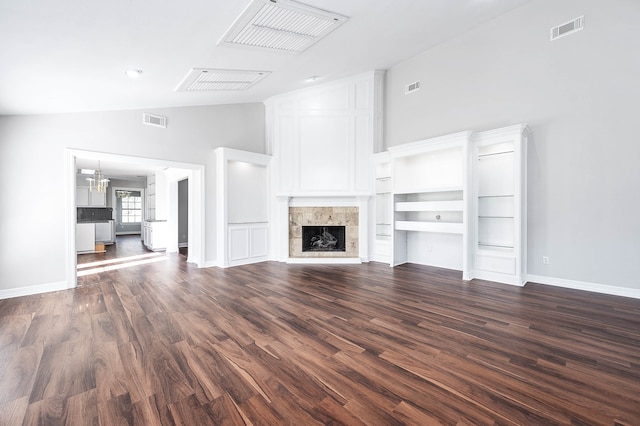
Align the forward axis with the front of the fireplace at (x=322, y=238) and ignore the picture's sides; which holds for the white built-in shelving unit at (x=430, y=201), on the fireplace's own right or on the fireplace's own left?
on the fireplace's own left

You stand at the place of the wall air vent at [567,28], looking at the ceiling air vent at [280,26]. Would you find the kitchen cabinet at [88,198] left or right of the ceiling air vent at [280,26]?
right

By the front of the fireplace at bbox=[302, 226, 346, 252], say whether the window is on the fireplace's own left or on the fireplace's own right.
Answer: on the fireplace's own right

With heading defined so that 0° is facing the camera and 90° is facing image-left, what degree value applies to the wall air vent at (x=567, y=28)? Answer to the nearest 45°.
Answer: approximately 45°

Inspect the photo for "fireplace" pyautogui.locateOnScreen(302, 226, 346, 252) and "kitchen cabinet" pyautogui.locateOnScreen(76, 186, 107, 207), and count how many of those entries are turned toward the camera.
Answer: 2

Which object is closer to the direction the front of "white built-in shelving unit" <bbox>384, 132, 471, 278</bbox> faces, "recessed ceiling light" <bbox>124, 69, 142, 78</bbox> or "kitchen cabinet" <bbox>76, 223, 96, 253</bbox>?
the recessed ceiling light

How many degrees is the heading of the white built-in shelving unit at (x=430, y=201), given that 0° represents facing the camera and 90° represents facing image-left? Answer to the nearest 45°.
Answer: approximately 45°

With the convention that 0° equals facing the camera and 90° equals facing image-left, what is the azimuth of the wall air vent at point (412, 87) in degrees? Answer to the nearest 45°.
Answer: approximately 45°

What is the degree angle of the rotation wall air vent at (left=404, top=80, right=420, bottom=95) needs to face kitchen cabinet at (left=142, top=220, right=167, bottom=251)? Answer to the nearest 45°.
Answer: approximately 45° to its right
